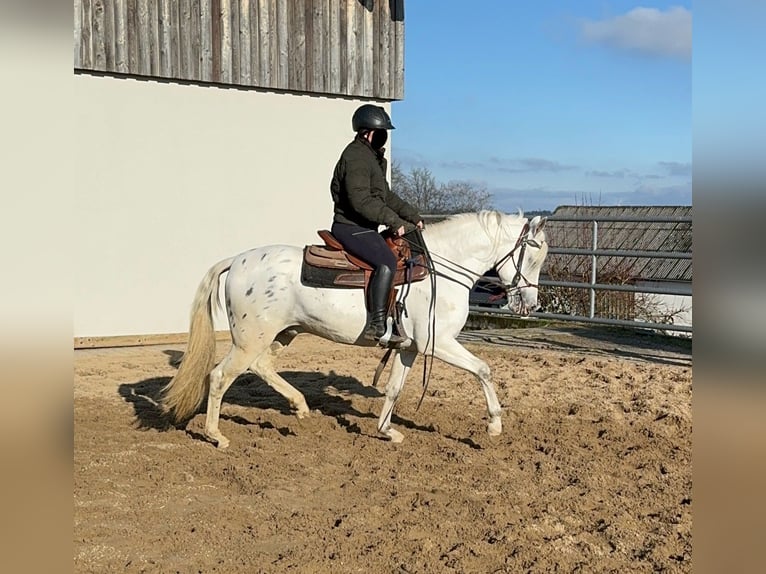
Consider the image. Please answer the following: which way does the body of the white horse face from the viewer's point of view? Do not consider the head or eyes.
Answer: to the viewer's right

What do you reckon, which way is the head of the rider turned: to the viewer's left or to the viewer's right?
to the viewer's right
